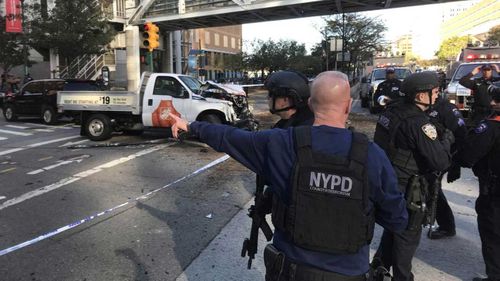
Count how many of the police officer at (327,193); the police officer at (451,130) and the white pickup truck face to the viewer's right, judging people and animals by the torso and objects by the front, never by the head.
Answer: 1

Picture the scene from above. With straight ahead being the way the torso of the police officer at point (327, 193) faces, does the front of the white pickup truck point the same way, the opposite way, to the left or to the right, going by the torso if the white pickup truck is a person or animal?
to the right

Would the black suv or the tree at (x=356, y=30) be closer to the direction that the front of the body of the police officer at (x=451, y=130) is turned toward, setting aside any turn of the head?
the black suv

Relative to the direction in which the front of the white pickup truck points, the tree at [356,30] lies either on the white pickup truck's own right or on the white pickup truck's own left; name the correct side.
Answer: on the white pickup truck's own left

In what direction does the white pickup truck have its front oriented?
to the viewer's right

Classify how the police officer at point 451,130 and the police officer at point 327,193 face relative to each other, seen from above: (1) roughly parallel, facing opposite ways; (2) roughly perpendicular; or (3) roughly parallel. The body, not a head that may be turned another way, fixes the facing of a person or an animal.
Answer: roughly perpendicular

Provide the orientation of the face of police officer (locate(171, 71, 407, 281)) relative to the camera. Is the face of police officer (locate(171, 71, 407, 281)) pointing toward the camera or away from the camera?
away from the camera

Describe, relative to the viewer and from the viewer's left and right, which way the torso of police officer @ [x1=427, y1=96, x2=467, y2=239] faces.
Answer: facing to the left of the viewer

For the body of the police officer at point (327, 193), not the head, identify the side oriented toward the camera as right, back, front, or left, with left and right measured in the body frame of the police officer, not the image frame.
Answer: back

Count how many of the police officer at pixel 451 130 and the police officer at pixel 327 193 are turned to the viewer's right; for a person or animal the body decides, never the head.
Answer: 0
